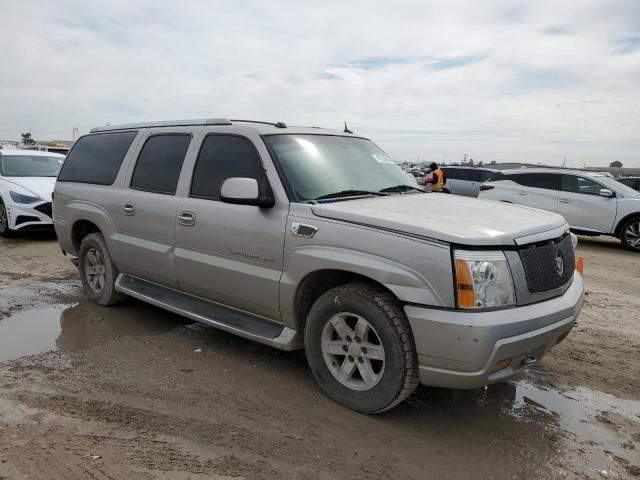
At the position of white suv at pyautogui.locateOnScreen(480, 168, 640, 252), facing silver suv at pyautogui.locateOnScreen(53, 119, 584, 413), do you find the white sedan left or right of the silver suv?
right

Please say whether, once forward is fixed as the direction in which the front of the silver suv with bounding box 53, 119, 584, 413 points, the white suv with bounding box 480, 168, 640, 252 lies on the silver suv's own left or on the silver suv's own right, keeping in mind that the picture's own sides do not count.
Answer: on the silver suv's own left

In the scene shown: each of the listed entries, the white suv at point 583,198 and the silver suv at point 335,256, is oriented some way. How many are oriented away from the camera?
0

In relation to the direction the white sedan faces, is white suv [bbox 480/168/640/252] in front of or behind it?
in front

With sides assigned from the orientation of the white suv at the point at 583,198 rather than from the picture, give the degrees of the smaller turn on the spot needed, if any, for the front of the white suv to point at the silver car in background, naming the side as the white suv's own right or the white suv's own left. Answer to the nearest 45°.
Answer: approximately 180°

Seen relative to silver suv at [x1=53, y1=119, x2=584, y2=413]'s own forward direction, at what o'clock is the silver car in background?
The silver car in background is roughly at 8 o'clock from the silver suv.

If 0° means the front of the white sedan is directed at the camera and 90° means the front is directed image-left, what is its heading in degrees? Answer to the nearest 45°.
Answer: approximately 315°

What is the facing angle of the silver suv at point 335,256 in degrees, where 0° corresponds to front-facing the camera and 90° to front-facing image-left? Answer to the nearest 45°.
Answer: approximately 315°

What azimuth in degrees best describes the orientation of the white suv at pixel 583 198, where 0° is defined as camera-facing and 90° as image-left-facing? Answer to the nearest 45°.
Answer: approximately 315°
